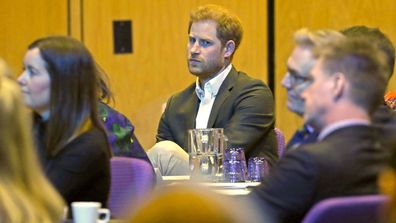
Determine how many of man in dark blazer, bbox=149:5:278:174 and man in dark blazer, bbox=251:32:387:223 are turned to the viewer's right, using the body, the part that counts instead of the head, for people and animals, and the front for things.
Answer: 0

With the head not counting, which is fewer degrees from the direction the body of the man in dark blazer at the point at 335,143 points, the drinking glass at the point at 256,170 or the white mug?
the drinking glass

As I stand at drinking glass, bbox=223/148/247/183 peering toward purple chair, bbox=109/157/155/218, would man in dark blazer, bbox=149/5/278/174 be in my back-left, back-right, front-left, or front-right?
back-right

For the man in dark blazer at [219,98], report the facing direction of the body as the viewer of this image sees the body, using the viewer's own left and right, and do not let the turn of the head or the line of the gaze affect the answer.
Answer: facing the viewer and to the left of the viewer

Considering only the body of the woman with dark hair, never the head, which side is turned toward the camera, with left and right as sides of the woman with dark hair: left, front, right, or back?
left

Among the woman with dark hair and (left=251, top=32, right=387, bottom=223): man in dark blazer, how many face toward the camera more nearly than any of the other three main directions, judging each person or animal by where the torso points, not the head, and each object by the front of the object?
0

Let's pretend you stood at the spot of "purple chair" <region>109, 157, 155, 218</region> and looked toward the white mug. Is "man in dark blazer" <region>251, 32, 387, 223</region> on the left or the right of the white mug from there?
left

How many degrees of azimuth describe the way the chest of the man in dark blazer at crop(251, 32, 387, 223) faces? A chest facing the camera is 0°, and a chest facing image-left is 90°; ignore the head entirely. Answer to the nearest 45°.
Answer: approximately 135°

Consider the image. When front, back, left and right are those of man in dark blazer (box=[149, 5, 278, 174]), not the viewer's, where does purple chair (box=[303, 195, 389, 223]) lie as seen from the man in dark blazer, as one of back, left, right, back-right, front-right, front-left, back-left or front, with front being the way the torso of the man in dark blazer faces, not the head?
front-left

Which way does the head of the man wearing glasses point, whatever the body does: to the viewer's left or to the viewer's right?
to the viewer's left

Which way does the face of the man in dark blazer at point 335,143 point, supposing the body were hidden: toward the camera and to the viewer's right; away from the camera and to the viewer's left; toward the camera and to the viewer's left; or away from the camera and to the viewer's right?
away from the camera and to the viewer's left

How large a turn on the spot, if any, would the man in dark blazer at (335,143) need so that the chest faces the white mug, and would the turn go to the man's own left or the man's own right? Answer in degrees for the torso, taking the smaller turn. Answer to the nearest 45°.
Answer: approximately 45° to the man's own left
